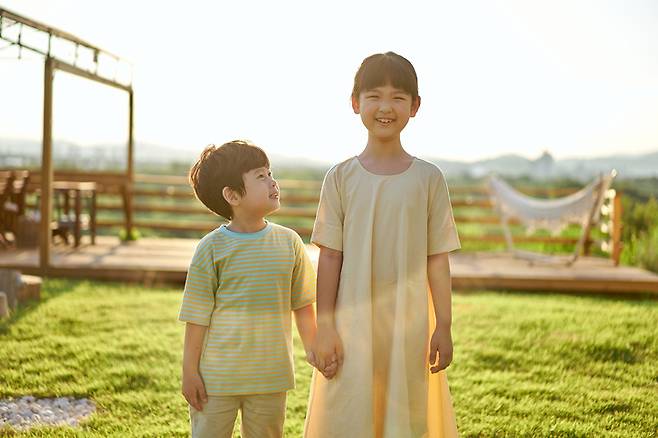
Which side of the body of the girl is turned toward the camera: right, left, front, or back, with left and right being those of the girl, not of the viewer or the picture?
front

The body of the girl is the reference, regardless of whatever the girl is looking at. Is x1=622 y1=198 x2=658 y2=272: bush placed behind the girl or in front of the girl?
behind

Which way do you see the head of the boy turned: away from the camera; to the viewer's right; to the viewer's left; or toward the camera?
to the viewer's right

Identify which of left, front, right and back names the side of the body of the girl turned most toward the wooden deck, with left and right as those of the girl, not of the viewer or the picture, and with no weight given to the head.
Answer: back

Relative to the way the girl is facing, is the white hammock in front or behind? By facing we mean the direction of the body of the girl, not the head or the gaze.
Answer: behind
